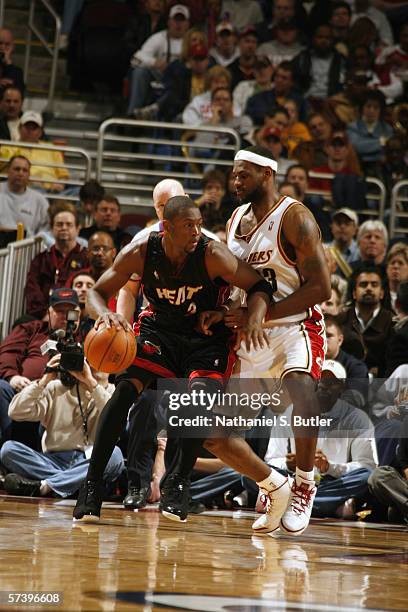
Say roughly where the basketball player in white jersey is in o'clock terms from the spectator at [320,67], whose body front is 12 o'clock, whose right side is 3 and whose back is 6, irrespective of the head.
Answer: The basketball player in white jersey is roughly at 12 o'clock from the spectator.

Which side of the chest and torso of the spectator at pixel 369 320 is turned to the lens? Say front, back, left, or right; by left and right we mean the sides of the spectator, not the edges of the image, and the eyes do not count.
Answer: front

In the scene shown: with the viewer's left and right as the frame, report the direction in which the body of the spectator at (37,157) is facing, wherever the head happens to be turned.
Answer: facing the viewer

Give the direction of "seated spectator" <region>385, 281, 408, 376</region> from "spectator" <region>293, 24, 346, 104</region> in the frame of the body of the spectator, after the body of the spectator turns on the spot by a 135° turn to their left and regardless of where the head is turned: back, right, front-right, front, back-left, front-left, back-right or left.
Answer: back-right

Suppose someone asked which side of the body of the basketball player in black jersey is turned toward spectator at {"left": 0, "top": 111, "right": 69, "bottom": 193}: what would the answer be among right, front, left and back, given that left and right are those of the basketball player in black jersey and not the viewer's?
back

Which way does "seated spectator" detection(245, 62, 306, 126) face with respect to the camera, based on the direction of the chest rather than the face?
toward the camera

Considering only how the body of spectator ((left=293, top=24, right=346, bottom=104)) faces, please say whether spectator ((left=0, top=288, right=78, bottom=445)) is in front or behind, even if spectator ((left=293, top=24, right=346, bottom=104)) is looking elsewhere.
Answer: in front

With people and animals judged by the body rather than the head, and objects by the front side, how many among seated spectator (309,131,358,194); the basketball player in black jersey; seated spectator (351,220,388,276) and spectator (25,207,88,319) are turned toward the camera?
4

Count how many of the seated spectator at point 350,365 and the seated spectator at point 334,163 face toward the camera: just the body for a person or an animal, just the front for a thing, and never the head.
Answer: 2

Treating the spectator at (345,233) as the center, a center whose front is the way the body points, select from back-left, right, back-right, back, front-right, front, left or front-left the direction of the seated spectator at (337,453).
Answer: front-left

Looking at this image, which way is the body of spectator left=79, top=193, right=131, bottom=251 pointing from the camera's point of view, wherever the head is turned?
toward the camera

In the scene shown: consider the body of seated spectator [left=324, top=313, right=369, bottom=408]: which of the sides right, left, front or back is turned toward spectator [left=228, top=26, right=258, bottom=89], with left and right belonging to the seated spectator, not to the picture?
back

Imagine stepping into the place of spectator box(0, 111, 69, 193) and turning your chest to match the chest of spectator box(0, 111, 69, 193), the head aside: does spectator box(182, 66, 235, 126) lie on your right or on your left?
on your left
